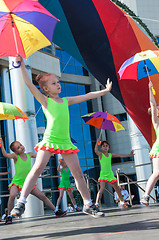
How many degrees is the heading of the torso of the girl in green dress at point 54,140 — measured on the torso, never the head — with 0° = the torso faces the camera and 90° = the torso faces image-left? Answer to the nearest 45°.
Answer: approximately 315°
